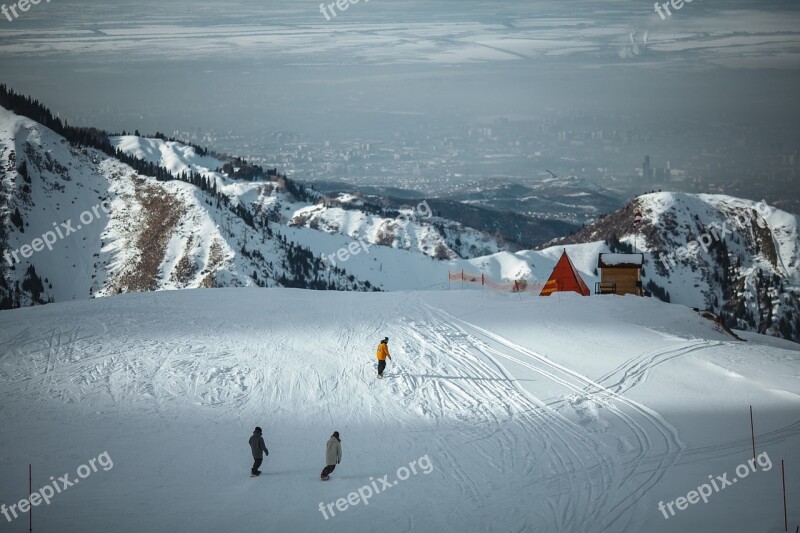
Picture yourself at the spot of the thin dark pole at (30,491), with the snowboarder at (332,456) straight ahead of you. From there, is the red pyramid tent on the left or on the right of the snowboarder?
left
